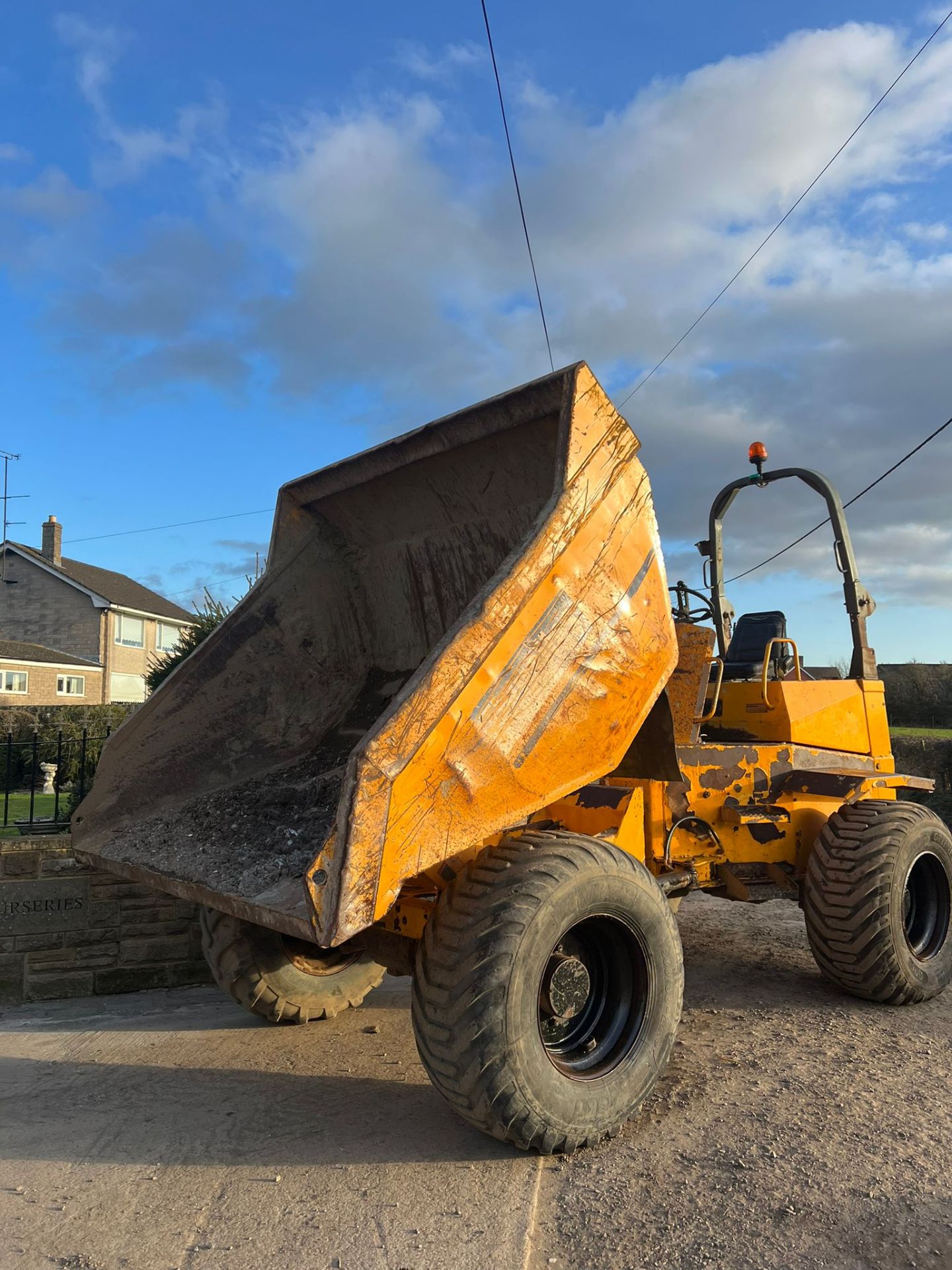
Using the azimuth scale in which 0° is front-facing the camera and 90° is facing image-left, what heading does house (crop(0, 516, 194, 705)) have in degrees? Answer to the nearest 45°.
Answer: approximately 315°

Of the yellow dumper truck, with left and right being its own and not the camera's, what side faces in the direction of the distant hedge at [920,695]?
back

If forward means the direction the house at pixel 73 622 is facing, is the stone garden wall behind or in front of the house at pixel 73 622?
in front

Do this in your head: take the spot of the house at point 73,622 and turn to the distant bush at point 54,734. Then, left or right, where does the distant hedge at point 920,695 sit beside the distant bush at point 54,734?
left

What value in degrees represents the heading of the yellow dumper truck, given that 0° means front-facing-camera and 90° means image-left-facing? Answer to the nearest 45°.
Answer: approximately 45°

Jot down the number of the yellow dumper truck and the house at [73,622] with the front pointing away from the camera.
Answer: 0
